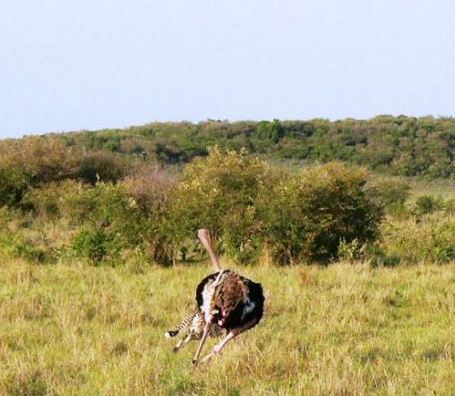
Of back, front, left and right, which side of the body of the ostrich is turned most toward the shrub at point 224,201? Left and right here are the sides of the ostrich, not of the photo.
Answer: front

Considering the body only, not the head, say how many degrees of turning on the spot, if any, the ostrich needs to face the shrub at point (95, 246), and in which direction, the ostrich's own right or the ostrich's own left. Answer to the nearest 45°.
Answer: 0° — it already faces it

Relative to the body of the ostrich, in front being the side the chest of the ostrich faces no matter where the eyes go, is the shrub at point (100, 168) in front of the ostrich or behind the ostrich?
in front

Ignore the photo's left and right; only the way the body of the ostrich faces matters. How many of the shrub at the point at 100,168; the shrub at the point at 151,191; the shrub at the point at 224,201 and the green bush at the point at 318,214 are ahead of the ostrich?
4

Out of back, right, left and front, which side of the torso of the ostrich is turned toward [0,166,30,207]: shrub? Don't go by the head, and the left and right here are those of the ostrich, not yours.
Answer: front

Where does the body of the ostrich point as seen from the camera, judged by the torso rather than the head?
away from the camera

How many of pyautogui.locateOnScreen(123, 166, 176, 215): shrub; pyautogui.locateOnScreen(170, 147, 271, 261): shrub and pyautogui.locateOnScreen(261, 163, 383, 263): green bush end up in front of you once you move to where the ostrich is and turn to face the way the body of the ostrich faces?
3
